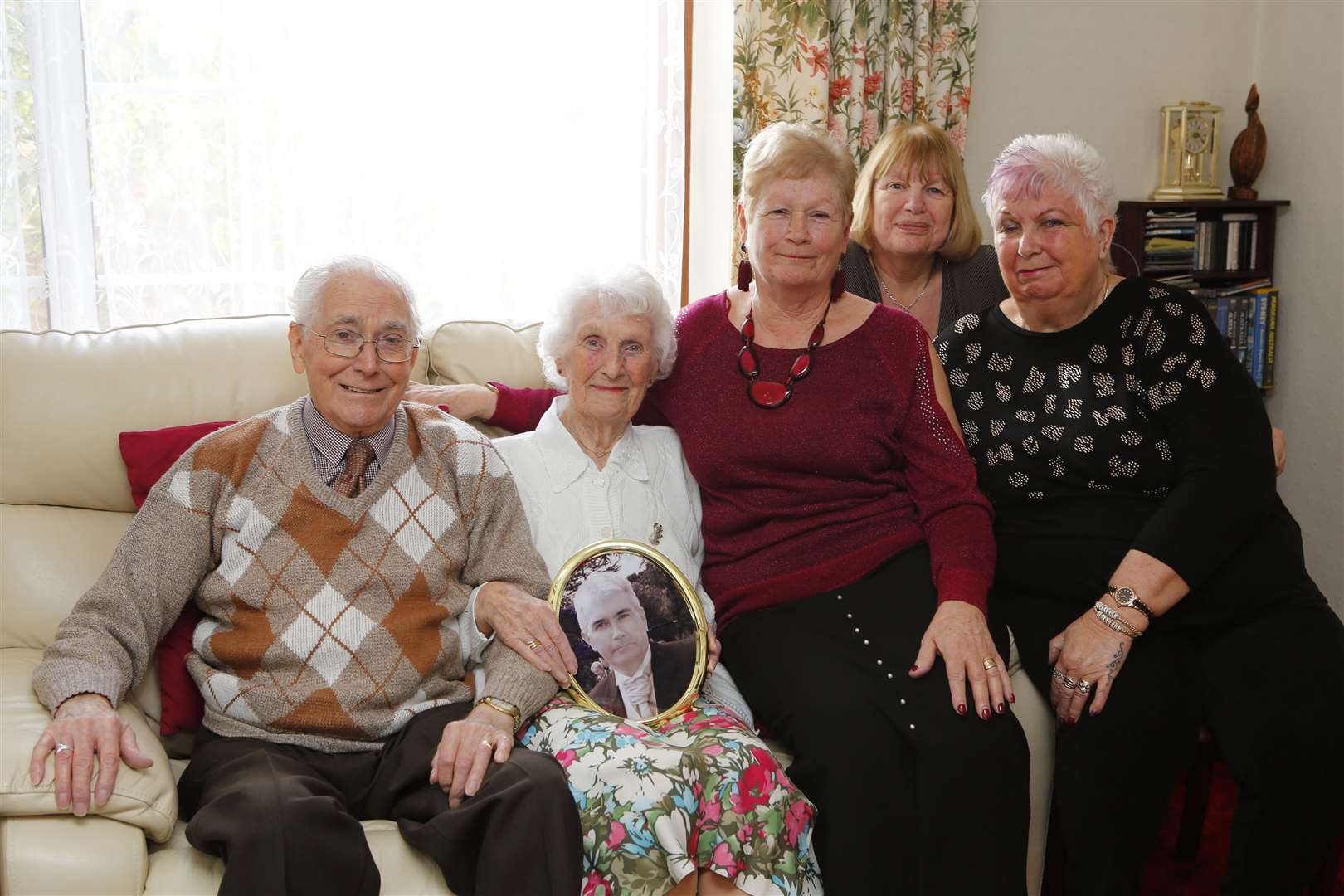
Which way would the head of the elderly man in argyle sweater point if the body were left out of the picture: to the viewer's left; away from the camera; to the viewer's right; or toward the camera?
toward the camera

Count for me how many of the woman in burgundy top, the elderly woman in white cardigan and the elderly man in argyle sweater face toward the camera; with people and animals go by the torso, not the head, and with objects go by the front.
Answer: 3

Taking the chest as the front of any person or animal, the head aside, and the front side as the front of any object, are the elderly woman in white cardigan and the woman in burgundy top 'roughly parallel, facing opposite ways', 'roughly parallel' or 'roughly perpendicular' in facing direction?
roughly parallel

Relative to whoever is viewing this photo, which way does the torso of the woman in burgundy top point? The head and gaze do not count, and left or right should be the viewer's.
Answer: facing the viewer

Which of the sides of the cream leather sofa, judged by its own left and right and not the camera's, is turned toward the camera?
front

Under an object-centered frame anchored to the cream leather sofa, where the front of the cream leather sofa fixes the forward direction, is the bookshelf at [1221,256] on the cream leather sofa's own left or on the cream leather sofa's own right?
on the cream leather sofa's own left

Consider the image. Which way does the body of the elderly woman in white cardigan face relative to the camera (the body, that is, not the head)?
toward the camera

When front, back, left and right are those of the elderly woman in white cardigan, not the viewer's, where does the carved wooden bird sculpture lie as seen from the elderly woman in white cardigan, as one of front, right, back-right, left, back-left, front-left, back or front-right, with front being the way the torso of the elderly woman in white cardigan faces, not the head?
back-left

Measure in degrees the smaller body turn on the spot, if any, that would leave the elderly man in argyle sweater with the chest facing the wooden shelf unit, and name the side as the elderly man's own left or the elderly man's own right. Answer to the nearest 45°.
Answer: approximately 135° to the elderly man's own left

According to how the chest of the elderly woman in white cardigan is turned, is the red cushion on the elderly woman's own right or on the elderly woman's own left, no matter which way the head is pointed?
on the elderly woman's own right

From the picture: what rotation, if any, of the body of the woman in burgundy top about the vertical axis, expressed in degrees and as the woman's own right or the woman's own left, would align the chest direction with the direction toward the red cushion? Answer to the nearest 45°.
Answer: approximately 90° to the woman's own right

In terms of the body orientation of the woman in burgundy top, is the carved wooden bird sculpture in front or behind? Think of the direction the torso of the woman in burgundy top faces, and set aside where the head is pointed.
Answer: behind

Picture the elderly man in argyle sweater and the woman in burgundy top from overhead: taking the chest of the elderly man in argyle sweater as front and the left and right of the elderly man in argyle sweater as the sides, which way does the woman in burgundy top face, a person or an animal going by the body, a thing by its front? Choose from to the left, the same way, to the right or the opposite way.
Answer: the same way

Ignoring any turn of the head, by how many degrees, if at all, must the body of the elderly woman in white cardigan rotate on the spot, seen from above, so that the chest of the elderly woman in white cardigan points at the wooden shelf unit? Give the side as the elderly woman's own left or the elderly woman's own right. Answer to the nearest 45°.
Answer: approximately 135° to the elderly woman's own left
